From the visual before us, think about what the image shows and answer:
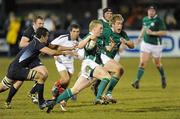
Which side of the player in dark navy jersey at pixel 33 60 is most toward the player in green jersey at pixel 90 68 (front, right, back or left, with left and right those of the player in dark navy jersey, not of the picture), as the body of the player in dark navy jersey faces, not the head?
front

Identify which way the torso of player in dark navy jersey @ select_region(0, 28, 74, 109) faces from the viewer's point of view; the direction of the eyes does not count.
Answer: to the viewer's right
